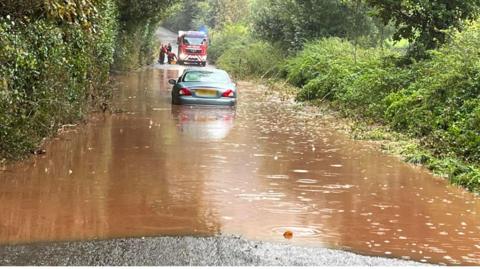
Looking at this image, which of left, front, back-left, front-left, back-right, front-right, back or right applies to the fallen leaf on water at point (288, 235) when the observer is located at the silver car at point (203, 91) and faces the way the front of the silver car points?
back

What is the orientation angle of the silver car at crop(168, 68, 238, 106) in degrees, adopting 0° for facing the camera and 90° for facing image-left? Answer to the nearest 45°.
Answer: approximately 180°
